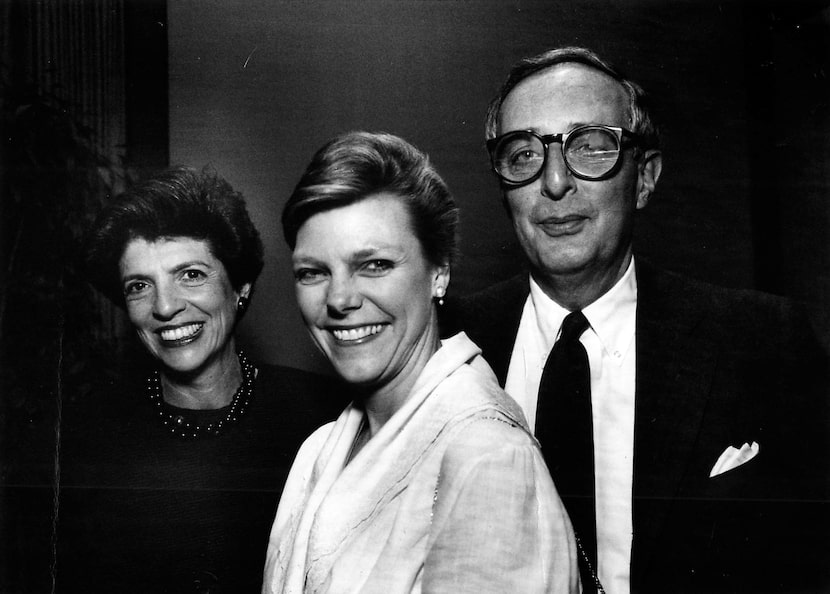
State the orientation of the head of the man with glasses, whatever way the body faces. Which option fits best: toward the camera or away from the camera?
toward the camera

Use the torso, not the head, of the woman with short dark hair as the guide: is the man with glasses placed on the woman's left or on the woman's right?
on the woman's left

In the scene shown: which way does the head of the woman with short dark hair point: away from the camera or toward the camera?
toward the camera

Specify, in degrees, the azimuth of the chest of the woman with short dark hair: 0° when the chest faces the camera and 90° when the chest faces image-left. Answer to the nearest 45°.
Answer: approximately 0°
